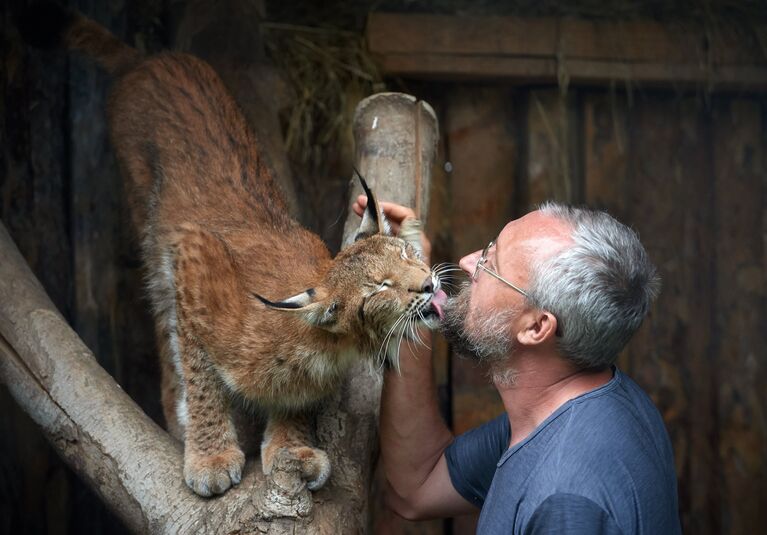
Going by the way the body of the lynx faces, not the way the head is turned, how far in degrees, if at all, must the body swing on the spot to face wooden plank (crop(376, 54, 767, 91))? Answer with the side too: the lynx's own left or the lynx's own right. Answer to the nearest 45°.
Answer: approximately 90° to the lynx's own left

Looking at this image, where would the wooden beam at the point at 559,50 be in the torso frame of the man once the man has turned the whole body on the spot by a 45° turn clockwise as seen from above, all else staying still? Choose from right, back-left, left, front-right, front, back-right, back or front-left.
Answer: front-right

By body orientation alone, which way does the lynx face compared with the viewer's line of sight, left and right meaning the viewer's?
facing the viewer and to the right of the viewer

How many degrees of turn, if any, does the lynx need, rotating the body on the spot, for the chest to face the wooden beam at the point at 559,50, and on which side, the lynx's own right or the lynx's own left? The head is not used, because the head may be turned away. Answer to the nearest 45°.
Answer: approximately 90° to the lynx's own left

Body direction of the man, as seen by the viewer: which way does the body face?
to the viewer's left

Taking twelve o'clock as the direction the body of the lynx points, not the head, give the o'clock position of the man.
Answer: The man is roughly at 12 o'clock from the lynx.

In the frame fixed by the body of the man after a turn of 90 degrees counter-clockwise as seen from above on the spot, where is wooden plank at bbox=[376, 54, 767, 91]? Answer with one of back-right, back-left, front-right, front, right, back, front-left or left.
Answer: back

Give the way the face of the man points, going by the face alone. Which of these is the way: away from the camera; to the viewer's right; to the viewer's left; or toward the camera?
to the viewer's left

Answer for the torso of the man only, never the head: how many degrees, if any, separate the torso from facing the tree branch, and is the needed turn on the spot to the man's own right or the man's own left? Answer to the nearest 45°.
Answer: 0° — they already face it

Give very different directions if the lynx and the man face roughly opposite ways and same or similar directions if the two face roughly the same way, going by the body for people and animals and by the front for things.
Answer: very different directions

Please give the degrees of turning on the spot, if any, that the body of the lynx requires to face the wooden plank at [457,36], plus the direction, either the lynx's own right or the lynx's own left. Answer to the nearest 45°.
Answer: approximately 90° to the lynx's own left

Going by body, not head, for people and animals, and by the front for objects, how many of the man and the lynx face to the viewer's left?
1

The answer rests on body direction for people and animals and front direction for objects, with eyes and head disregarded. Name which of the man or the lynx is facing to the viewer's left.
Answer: the man
